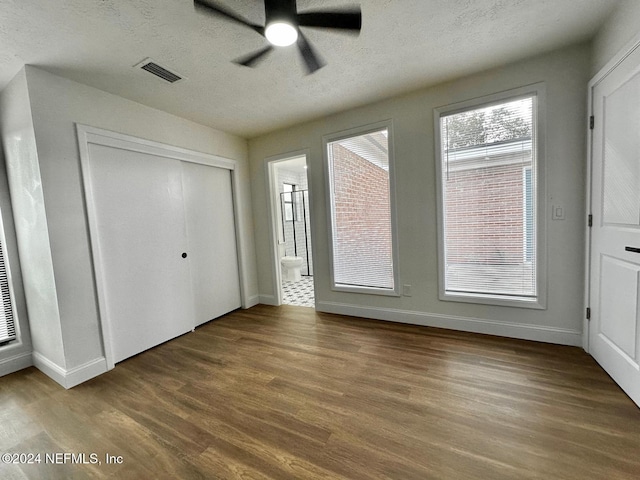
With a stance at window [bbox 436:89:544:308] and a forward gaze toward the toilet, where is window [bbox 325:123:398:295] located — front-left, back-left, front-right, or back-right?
front-left

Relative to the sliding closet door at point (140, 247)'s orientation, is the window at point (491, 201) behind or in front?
in front

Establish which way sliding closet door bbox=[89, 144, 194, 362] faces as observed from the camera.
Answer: facing the viewer and to the right of the viewer

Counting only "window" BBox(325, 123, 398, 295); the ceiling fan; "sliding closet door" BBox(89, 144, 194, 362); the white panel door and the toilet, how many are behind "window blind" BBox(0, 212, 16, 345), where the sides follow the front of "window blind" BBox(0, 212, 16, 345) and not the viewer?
0

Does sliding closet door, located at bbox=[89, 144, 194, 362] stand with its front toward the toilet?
no

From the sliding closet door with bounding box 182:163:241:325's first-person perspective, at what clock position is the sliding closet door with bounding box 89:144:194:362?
the sliding closet door with bounding box 89:144:194:362 is roughly at 3 o'clock from the sliding closet door with bounding box 182:163:241:325.

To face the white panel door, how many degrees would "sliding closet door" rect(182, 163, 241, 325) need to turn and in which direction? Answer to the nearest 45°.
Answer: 0° — it already faces it

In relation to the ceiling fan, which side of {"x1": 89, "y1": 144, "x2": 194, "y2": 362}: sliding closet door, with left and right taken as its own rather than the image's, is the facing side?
front

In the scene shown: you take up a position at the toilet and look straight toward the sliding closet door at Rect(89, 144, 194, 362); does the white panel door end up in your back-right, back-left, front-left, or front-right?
front-left

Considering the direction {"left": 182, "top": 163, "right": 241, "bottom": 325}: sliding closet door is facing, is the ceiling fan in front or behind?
in front

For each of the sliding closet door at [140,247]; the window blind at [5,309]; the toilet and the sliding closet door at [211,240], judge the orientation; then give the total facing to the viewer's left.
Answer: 0

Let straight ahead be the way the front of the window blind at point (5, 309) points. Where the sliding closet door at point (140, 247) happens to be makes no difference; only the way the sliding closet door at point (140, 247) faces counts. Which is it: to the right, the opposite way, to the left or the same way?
the same way

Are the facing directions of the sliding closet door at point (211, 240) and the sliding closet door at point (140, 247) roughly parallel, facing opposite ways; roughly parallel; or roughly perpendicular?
roughly parallel

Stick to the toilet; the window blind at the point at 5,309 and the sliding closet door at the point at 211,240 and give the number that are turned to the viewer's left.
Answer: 0

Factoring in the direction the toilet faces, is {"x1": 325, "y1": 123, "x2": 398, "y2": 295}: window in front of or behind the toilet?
in front

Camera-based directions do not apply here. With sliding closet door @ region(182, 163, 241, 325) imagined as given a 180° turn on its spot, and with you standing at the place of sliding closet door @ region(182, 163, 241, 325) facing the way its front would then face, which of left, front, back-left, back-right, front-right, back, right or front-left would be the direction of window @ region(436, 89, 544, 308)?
back

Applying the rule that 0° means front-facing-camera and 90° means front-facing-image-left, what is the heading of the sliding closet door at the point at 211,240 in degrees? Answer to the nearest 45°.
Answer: approximately 315°

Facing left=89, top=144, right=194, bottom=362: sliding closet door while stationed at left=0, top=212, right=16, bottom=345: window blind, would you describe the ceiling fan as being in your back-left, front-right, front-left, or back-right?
front-right
